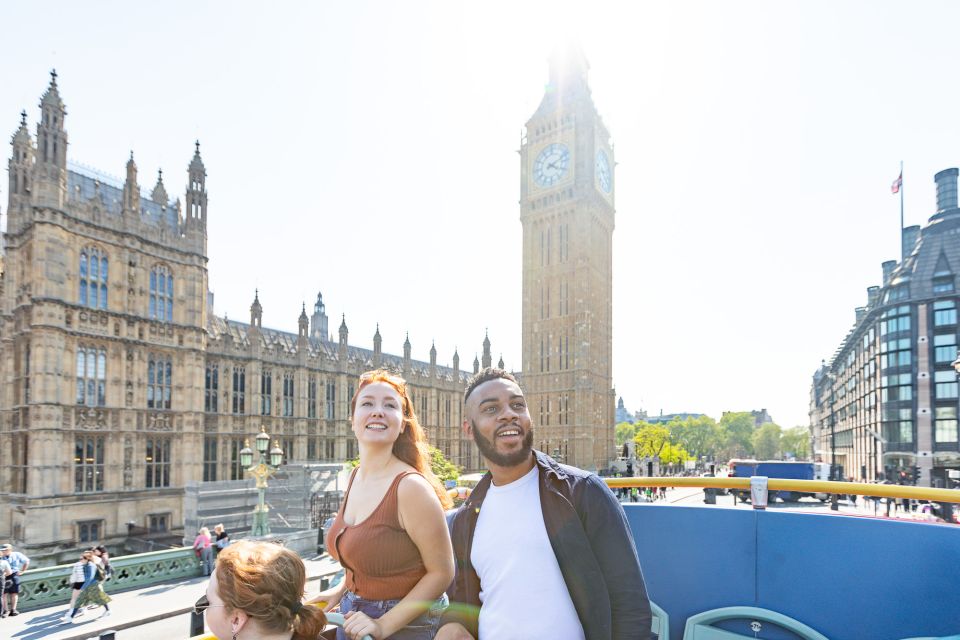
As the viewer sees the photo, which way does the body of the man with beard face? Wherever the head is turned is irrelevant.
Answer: toward the camera

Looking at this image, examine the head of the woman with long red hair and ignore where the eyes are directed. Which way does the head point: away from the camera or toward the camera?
toward the camera

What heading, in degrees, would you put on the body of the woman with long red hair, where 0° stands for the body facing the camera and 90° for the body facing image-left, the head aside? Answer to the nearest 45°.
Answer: approximately 45°

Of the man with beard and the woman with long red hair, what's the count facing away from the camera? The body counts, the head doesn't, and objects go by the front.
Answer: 0

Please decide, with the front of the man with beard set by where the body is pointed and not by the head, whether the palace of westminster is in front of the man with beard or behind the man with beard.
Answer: behind
